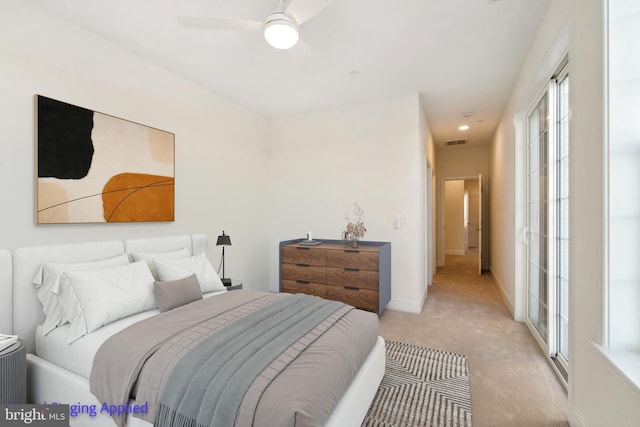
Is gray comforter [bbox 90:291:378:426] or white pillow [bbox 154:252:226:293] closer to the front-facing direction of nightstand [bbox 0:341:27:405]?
the gray comforter

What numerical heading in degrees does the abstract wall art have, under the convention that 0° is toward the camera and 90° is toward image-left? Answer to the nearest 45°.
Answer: approximately 315°

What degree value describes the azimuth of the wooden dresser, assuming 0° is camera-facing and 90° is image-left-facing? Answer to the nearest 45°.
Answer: approximately 45°

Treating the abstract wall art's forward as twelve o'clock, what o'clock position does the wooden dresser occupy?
The wooden dresser is roughly at 11 o'clock from the abstract wall art.

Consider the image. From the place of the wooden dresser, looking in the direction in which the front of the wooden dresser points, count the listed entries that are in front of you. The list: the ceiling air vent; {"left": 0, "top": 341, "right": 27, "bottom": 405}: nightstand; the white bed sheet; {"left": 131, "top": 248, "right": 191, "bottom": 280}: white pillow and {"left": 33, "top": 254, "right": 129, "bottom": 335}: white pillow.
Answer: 4

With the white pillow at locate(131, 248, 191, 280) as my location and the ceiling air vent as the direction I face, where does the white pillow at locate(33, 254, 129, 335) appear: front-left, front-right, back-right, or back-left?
back-right

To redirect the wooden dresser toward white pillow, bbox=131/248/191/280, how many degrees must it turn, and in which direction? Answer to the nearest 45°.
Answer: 0° — it already faces it

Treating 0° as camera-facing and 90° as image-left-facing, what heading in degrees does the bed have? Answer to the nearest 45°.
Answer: approximately 315°
